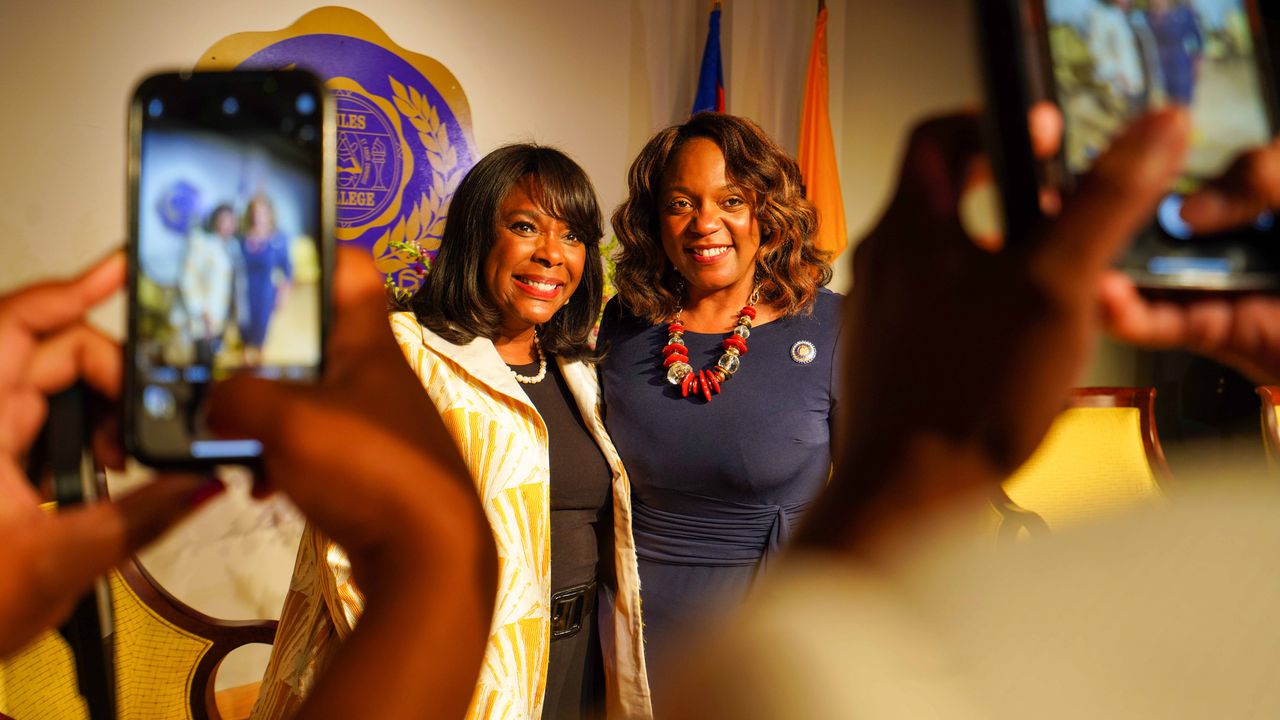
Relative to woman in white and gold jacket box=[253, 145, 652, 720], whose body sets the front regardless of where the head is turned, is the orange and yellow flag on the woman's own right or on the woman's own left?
on the woman's own left

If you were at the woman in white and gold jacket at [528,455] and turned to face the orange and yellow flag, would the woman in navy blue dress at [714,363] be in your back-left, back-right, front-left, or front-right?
front-right

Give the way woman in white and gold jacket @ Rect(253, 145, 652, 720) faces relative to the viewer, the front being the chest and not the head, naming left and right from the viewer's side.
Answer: facing the viewer and to the right of the viewer

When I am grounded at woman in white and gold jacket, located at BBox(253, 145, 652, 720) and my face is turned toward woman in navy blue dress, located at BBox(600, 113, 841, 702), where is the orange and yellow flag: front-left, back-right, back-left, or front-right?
front-left
